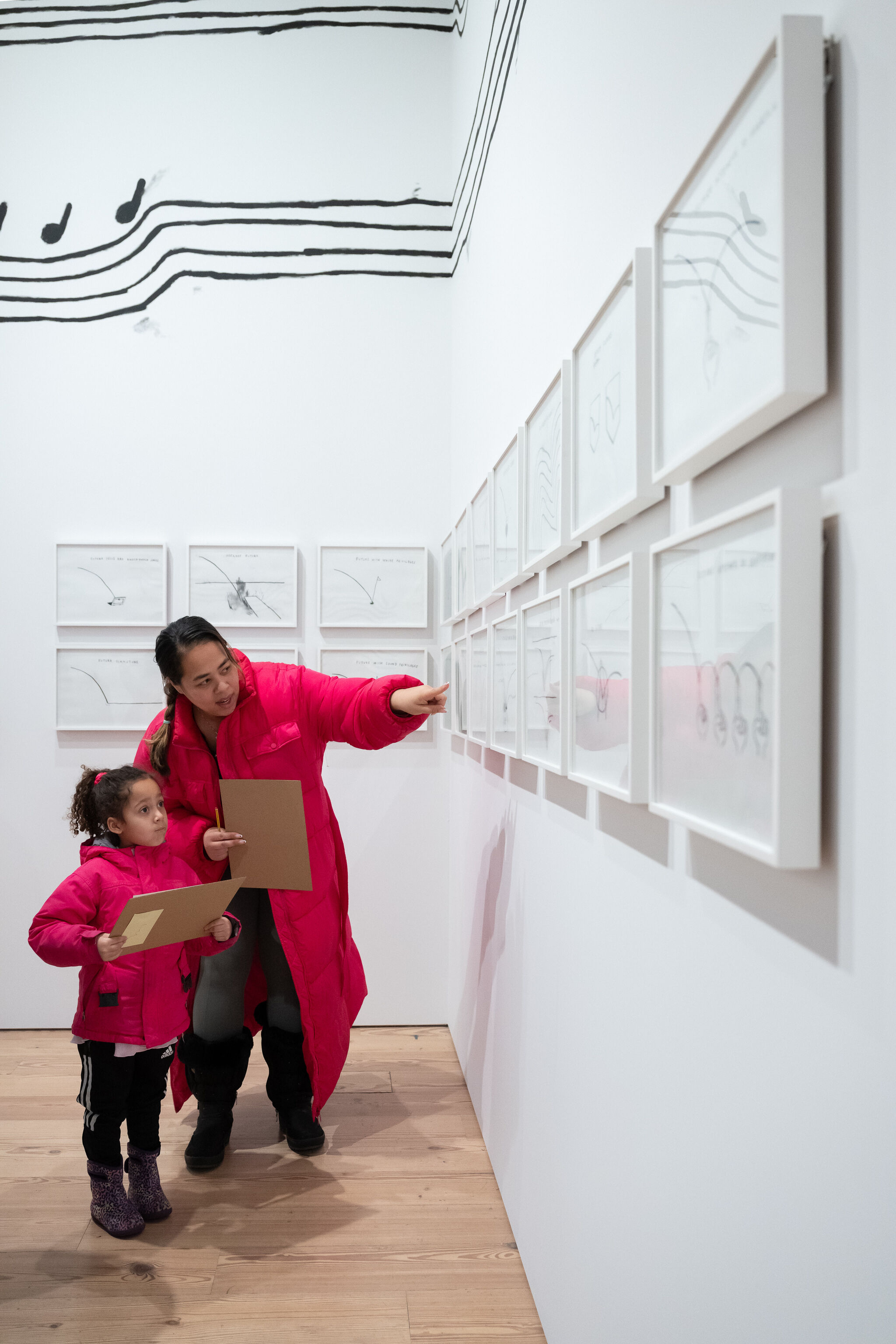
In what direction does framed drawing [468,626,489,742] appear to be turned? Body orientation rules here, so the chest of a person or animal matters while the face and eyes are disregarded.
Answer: to the viewer's left

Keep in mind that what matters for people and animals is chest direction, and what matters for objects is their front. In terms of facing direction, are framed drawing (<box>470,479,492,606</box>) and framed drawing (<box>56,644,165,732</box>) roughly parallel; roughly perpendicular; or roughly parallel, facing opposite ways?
roughly perpendicular

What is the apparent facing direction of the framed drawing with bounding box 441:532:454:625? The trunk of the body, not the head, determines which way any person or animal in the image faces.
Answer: to the viewer's left

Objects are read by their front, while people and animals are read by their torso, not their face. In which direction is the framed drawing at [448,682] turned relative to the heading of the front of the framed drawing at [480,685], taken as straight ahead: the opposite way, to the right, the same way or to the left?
the same way

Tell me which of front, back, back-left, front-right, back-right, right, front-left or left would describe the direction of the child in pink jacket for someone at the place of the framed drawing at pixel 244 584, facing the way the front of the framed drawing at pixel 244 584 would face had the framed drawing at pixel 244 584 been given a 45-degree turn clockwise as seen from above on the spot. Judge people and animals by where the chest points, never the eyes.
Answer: front-left

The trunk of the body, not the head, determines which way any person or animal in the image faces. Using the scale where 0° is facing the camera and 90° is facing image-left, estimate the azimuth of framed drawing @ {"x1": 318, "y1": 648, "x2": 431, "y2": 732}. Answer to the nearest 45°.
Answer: approximately 0°

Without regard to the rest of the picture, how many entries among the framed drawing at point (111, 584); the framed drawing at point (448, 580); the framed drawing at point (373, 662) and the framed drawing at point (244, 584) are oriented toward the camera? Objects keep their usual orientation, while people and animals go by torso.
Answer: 3

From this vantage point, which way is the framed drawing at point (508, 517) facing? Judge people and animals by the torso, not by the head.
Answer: to the viewer's left

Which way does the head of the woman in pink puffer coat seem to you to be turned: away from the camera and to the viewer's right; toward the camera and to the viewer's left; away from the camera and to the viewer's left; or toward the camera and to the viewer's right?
toward the camera and to the viewer's right

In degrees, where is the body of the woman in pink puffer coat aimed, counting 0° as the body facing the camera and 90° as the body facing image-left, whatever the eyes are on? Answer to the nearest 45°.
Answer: approximately 0°

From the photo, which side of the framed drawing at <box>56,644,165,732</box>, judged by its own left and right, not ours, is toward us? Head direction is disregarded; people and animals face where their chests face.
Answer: front

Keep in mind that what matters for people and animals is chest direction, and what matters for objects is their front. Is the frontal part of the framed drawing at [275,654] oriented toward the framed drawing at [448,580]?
no

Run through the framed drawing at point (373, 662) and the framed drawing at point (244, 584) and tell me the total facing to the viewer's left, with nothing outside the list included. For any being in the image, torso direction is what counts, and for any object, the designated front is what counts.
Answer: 0

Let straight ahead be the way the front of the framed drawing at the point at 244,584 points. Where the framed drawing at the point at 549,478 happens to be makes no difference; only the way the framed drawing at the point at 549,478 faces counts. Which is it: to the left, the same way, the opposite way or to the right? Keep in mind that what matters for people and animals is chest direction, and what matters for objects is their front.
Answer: to the right

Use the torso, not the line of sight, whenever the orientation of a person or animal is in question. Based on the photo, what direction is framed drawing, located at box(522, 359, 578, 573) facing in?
to the viewer's left
